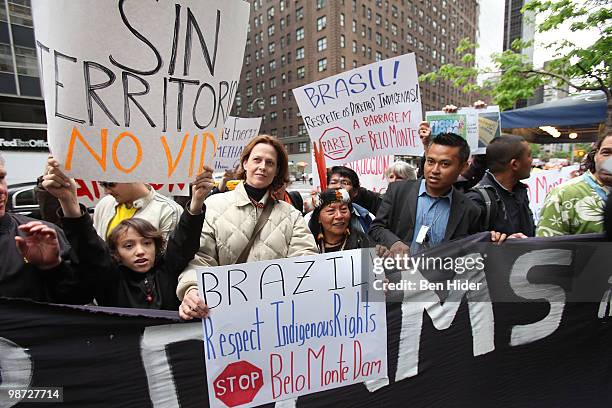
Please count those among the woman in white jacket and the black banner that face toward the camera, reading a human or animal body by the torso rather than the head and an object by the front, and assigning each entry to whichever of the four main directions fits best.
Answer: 2

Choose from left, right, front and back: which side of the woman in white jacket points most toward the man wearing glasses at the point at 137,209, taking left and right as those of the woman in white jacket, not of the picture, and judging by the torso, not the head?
right

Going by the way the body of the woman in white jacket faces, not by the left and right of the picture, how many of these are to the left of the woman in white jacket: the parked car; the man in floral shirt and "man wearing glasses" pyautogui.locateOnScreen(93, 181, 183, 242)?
1

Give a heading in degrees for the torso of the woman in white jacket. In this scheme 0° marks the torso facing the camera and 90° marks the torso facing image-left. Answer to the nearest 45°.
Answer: approximately 0°
